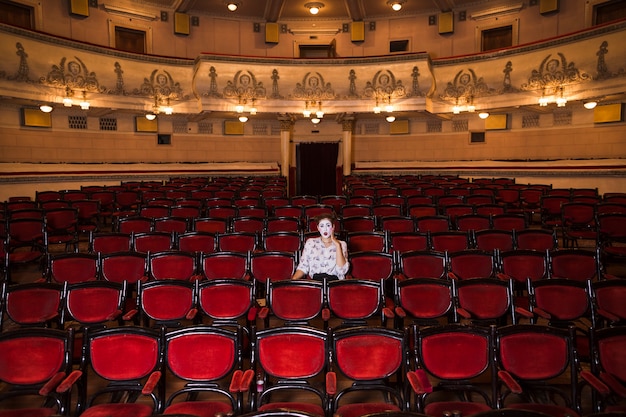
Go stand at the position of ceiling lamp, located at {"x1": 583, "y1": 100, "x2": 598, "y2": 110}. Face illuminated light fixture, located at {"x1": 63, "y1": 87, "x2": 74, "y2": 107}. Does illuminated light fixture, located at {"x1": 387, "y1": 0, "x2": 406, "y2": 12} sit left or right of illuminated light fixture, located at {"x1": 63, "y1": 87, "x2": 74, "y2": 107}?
right

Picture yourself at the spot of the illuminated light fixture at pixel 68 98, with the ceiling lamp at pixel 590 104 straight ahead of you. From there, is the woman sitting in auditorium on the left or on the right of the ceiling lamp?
right

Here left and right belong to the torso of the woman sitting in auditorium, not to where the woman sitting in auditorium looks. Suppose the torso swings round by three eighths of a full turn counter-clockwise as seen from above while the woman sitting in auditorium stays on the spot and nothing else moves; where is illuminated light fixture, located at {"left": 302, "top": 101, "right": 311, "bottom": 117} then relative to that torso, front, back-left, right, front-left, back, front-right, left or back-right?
front-left

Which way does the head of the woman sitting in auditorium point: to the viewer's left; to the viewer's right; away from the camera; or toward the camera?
toward the camera

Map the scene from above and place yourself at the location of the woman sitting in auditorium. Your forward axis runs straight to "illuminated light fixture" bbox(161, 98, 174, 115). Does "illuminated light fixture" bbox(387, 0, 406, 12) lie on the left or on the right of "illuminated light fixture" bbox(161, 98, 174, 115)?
right

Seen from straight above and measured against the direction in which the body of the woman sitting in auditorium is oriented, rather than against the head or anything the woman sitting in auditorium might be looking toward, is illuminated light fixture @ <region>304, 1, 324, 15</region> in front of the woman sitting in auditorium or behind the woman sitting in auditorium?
behind

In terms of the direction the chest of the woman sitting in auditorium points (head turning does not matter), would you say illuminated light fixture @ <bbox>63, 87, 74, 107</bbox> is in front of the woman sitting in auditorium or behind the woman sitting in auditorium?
behind

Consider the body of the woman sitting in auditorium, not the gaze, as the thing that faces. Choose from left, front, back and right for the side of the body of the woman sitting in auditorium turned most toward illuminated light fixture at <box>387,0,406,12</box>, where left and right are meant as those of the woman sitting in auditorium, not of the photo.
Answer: back

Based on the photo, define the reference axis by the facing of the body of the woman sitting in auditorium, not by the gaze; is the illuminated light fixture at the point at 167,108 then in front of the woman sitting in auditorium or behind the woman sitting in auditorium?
behind

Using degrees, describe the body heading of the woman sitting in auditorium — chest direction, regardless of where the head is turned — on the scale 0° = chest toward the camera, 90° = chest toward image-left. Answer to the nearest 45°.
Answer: approximately 0°

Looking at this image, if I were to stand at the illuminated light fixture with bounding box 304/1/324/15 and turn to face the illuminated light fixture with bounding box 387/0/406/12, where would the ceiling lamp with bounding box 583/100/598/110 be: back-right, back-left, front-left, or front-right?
front-right
